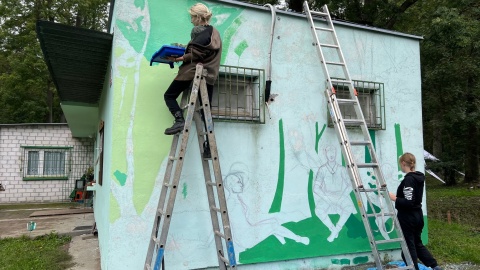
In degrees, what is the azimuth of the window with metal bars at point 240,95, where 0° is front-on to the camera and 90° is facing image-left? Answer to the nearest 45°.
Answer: approximately 0°

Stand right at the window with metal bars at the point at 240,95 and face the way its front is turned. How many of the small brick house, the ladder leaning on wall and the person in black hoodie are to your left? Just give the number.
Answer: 2

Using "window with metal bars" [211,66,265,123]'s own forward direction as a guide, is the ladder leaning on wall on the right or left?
on its left

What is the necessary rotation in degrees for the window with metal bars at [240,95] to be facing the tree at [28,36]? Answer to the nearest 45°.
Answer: approximately 135° to its right

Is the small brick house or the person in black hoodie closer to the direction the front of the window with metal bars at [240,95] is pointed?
the person in black hoodie

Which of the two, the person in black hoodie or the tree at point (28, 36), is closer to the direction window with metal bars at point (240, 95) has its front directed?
the person in black hoodie

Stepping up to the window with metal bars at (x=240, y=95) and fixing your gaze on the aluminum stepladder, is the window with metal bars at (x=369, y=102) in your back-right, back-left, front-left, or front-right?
back-left

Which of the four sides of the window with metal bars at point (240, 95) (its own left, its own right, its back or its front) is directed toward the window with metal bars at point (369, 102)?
left

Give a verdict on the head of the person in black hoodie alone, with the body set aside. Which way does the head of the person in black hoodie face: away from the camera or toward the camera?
away from the camera

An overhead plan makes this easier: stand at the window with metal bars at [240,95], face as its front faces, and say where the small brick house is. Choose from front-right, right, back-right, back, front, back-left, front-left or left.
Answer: back-right

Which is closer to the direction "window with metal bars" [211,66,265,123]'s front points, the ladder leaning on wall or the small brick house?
the ladder leaning on wall
